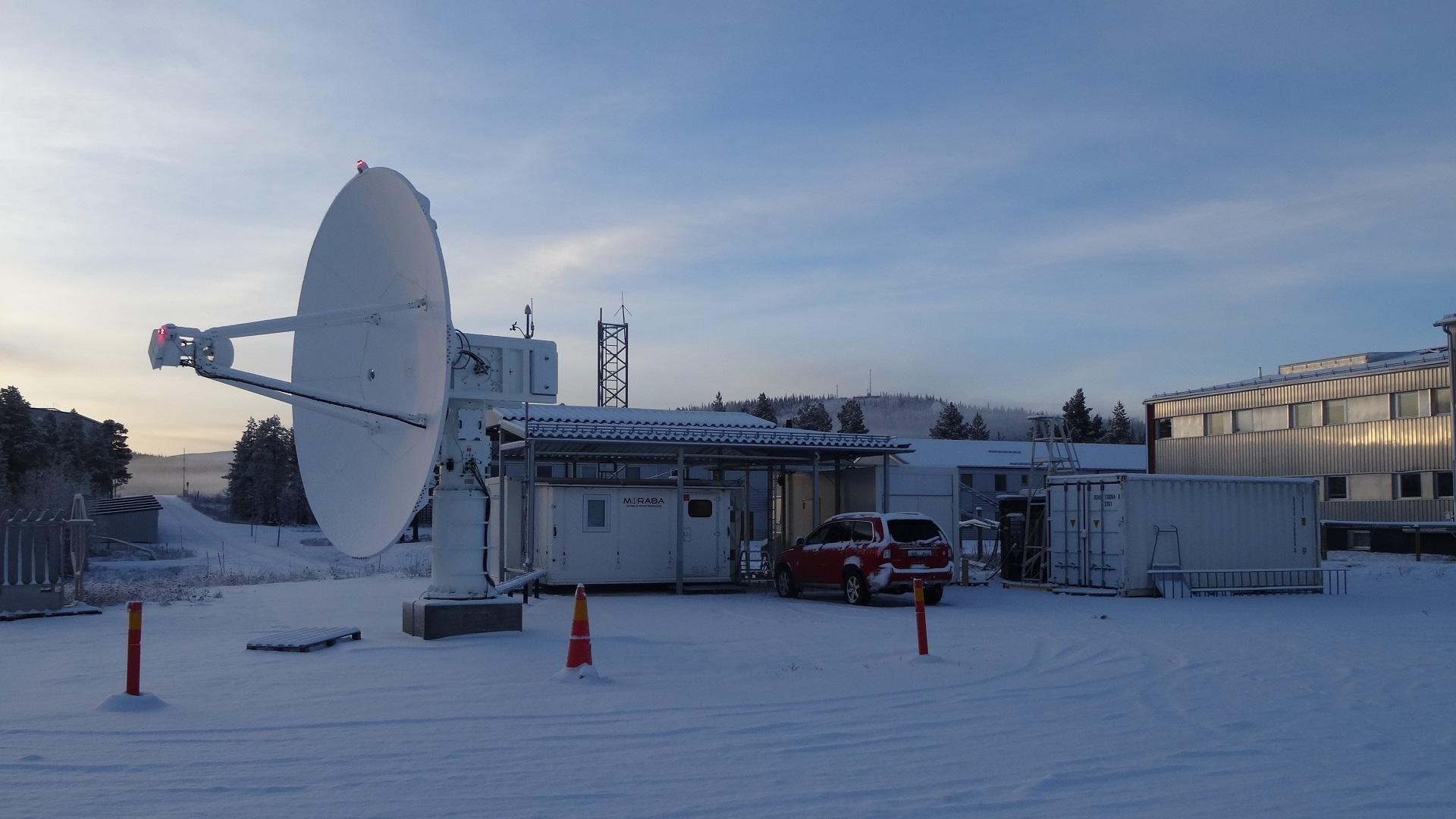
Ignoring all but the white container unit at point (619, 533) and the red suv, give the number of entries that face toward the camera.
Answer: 1

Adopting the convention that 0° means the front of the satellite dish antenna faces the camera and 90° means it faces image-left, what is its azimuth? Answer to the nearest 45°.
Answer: approximately 45°

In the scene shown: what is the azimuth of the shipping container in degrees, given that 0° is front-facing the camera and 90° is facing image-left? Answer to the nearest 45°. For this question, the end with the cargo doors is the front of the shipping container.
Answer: approximately 45°

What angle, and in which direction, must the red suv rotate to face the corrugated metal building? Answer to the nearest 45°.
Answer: approximately 90° to its right

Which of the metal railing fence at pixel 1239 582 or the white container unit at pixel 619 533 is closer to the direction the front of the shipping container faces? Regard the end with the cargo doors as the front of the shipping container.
the white container unit

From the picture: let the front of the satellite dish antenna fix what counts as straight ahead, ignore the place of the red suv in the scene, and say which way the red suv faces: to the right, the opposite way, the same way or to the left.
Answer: to the right

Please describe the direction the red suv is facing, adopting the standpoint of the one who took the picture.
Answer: facing away from the viewer and to the left of the viewer

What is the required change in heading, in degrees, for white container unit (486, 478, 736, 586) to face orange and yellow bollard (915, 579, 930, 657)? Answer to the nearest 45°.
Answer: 0° — it already faces it
